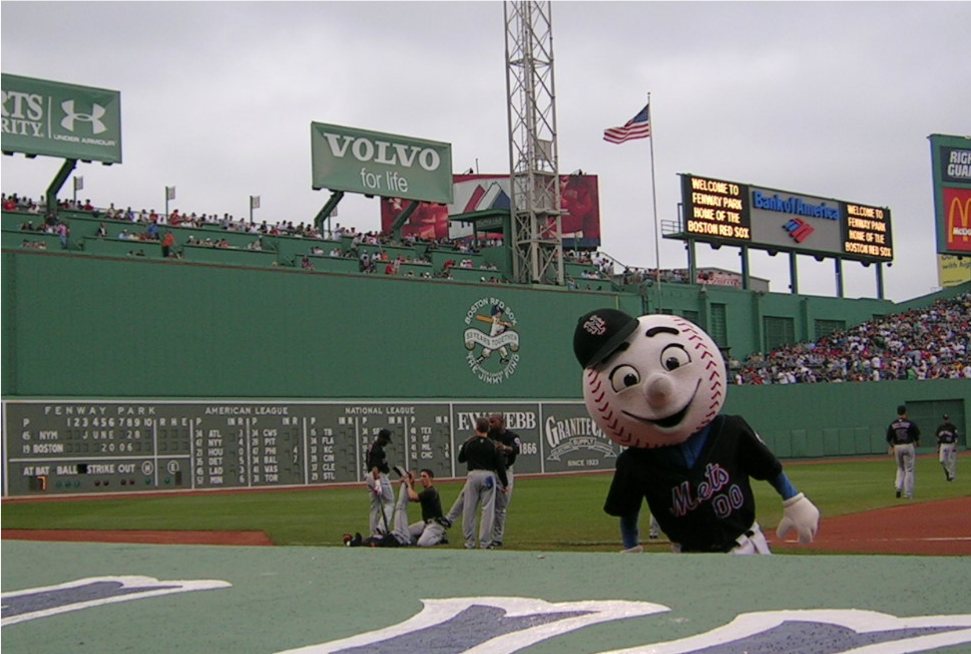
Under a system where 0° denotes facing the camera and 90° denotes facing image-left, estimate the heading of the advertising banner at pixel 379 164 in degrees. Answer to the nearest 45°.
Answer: approximately 315°

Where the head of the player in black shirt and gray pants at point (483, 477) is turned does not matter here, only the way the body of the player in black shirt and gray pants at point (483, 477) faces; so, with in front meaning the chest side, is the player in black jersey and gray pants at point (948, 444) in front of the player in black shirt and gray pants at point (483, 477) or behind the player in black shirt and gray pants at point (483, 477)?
in front

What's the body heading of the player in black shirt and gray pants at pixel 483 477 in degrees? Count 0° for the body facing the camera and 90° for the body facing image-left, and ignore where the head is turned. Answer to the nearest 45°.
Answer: approximately 180°

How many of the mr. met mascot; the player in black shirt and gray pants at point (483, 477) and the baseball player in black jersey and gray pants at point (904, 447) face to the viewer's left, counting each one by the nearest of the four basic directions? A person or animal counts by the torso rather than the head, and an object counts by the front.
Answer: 0

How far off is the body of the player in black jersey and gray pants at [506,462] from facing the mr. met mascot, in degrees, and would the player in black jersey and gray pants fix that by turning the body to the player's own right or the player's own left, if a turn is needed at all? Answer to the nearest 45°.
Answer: approximately 45° to the player's own left

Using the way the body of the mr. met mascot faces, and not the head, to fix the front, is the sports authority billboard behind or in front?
behind

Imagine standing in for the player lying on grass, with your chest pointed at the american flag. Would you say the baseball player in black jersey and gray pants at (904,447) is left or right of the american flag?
right

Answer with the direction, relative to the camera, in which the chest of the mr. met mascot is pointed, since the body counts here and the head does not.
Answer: toward the camera

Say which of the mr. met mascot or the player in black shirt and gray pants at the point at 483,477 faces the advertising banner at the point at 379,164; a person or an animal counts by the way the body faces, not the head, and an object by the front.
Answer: the player in black shirt and gray pants
